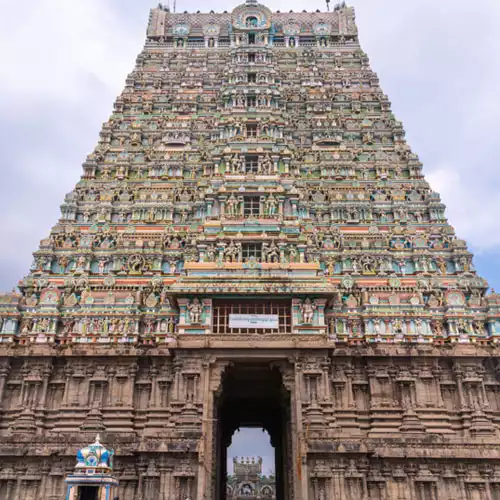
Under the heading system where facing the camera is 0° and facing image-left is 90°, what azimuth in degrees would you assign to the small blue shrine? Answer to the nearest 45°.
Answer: approximately 0°
